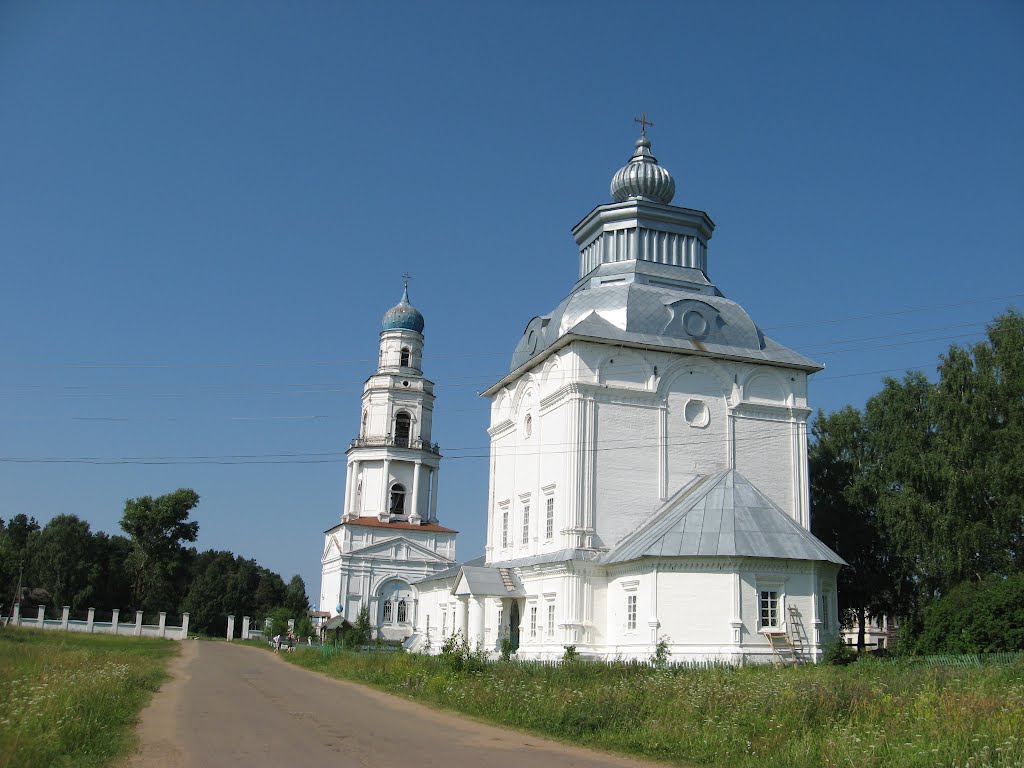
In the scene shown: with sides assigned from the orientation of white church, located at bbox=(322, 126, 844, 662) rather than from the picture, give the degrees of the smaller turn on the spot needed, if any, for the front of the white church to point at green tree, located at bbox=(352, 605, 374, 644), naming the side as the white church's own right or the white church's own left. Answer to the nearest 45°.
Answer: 0° — it already faces it

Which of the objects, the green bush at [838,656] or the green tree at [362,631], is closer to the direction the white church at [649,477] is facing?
the green tree

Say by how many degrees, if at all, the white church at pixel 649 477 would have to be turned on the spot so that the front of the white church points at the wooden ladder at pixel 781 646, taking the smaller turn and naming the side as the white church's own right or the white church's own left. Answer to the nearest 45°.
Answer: approximately 180°

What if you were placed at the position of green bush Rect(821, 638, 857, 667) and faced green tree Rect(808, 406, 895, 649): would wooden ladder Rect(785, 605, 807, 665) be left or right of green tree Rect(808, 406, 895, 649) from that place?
left

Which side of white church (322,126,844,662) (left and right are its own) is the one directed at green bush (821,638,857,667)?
back

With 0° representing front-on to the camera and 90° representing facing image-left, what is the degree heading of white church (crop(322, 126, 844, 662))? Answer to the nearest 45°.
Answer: approximately 135°

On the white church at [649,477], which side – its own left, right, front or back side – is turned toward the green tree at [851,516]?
right
